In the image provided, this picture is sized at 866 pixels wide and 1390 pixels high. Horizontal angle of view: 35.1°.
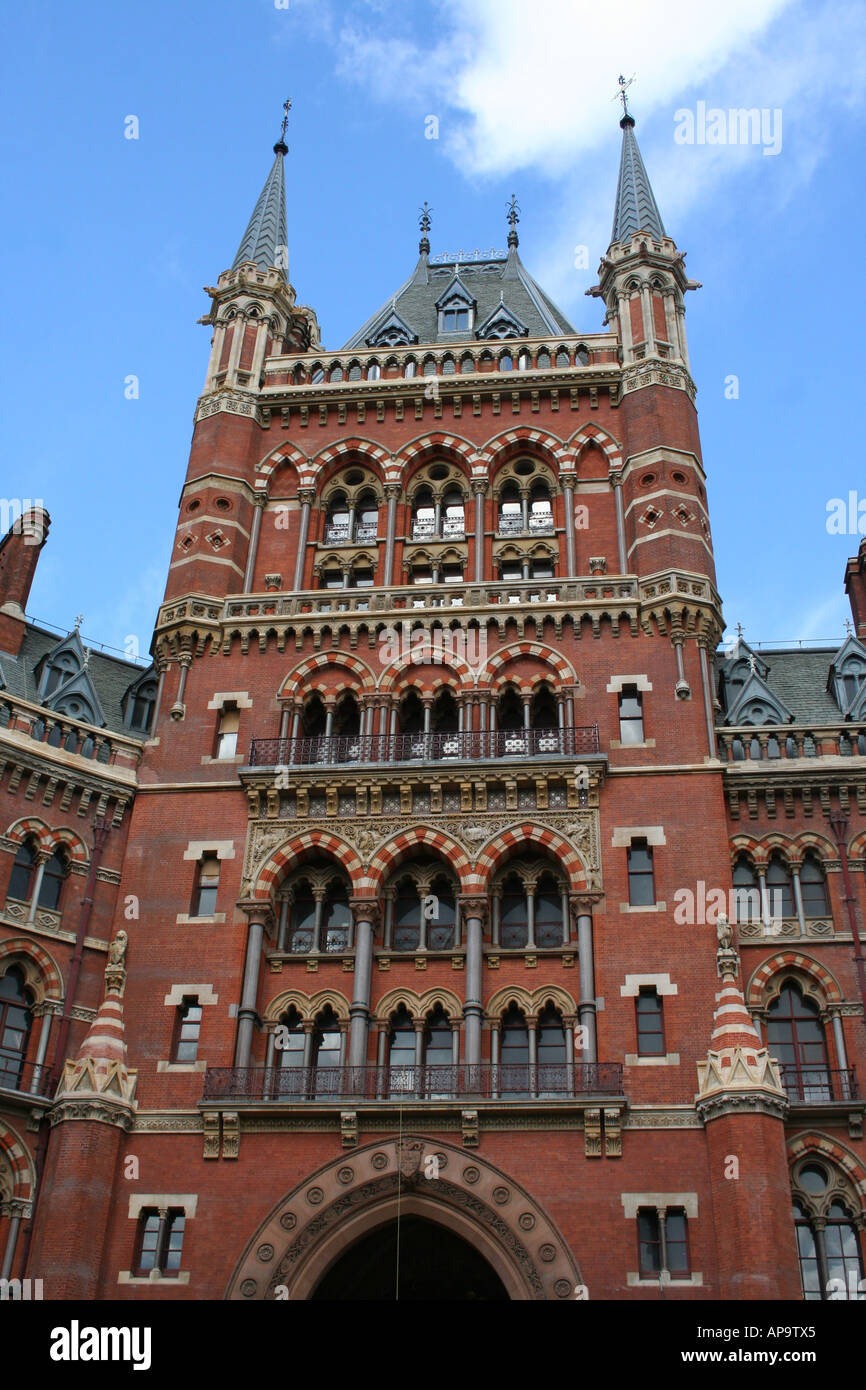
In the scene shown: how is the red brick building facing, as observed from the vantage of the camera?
facing the viewer
